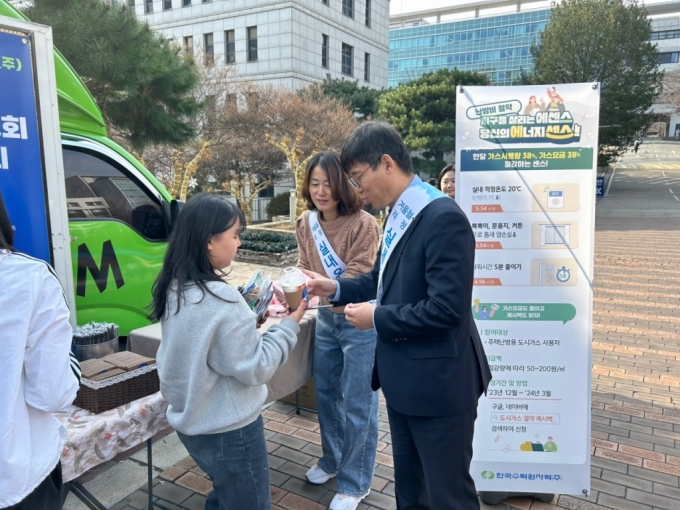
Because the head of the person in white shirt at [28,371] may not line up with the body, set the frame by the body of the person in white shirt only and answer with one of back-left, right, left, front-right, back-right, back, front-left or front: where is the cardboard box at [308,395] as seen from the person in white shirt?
front-right

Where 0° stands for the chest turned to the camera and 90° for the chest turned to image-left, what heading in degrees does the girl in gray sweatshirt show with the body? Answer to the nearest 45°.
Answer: approximately 225°

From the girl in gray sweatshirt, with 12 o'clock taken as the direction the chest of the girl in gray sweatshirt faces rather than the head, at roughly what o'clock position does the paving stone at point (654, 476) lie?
The paving stone is roughly at 1 o'clock from the girl in gray sweatshirt.

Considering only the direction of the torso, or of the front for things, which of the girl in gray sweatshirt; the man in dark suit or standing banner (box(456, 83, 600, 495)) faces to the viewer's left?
the man in dark suit

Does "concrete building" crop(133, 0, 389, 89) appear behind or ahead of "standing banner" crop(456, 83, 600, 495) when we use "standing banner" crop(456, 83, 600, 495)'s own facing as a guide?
behind

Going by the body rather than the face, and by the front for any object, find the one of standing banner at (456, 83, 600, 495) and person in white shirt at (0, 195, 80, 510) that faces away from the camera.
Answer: the person in white shirt

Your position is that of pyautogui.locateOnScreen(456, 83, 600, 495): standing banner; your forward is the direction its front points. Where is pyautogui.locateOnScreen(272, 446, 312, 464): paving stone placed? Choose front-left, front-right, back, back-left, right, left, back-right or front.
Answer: right

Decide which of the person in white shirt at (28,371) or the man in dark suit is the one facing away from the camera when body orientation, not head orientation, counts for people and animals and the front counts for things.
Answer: the person in white shirt

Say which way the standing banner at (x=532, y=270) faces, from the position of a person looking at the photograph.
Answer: facing the viewer

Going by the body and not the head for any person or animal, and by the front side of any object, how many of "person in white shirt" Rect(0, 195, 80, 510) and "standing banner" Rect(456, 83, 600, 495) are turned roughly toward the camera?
1

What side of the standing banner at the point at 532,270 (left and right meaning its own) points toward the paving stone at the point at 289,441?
right

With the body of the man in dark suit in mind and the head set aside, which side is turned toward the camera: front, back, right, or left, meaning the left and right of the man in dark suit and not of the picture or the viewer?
left

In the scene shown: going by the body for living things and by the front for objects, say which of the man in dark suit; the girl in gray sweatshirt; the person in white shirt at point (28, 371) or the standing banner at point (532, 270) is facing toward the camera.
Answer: the standing banner

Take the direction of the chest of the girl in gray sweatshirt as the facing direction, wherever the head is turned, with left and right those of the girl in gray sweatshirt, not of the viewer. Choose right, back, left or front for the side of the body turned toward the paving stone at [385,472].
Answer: front

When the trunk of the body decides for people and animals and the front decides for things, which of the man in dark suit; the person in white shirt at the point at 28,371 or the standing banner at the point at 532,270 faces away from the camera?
the person in white shirt

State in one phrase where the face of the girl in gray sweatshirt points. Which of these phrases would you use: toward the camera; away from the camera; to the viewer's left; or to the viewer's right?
to the viewer's right

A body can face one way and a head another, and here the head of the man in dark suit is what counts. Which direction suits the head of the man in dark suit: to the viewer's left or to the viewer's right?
to the viewer's left

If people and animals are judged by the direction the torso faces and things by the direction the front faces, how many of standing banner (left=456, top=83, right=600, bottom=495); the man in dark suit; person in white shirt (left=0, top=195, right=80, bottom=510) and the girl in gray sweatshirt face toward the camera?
1
